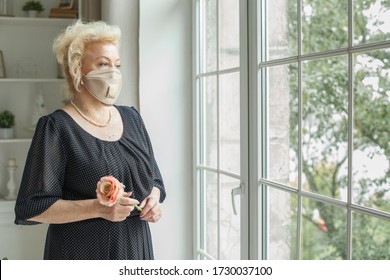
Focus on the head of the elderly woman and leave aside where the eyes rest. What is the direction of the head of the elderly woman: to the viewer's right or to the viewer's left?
to the viewer's right

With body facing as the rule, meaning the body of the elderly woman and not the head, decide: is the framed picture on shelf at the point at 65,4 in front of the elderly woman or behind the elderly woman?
behind

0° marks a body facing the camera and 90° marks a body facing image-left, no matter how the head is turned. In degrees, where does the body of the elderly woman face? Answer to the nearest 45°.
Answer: approximately 315°
